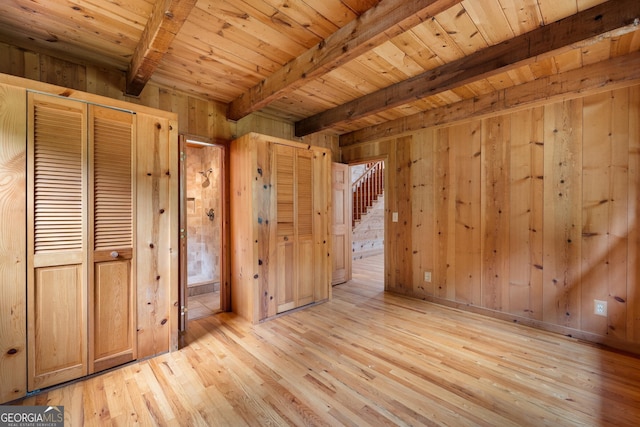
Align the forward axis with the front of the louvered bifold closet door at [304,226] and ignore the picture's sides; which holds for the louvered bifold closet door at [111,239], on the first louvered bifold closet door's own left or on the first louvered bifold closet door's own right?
on the first louvered bifold closet door's own right

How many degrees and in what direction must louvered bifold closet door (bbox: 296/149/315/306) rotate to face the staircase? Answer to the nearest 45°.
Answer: approximately 90° to its left

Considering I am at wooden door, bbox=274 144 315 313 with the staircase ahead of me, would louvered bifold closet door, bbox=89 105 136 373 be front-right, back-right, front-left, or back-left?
back-left

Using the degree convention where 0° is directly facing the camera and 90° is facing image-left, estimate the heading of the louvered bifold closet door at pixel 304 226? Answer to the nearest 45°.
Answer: approximately 315°

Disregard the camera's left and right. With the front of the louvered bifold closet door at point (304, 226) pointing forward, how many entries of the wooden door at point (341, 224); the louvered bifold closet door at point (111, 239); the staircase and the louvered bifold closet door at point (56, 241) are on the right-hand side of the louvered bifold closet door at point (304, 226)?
2

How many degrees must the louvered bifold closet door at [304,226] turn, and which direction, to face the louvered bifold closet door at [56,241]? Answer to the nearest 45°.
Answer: approximately 90° to its right

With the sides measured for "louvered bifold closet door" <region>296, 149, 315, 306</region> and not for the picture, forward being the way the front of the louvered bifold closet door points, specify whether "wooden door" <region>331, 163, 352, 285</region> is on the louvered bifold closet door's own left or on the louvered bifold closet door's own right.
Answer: on the louvered bifold closet door's own left
